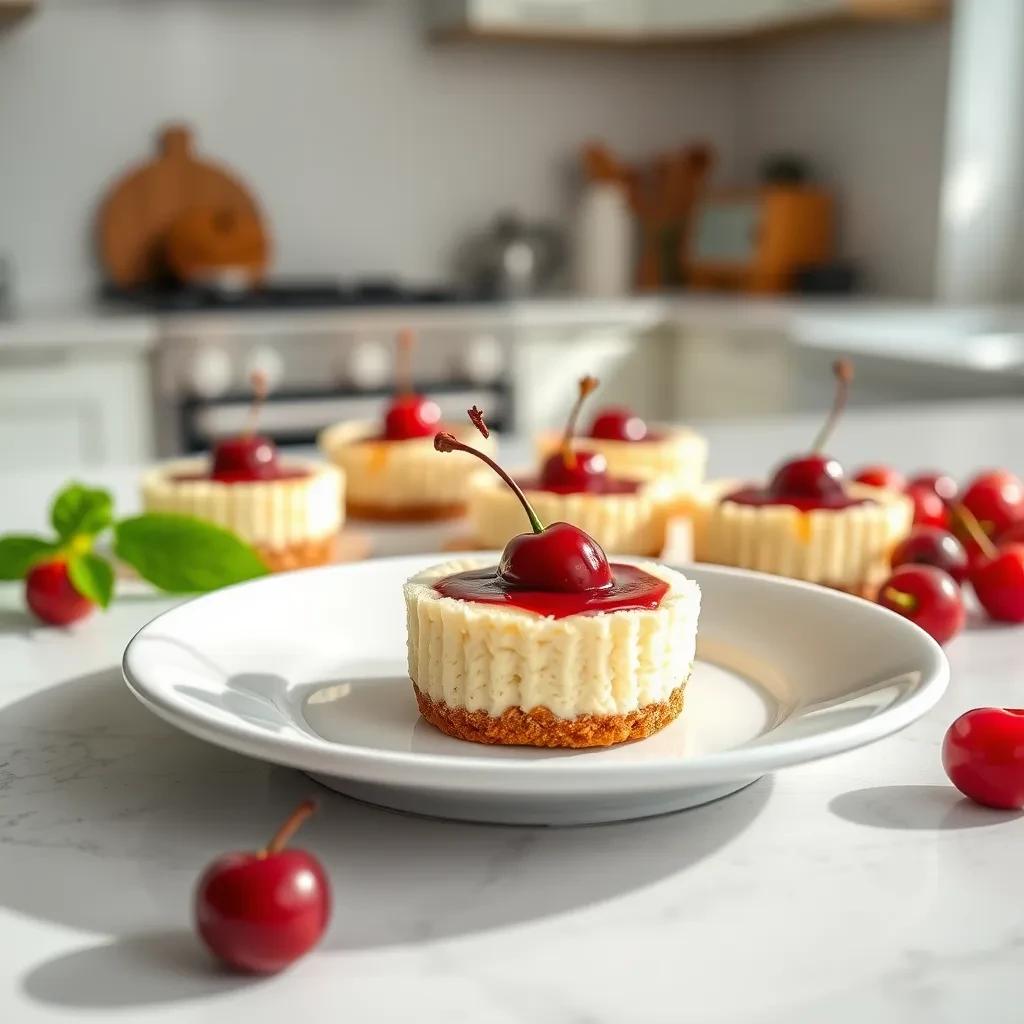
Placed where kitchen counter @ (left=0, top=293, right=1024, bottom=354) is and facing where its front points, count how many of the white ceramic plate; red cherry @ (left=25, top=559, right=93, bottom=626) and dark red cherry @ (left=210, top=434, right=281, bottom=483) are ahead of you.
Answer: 3

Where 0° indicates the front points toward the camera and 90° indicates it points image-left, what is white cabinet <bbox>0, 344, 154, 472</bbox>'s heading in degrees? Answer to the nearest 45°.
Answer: approximately 0°

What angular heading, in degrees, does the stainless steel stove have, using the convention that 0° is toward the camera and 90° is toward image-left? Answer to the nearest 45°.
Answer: approximately 0°

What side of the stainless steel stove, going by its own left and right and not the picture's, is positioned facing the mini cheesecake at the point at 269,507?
front

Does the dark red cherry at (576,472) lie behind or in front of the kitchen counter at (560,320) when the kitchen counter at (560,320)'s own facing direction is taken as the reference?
in front

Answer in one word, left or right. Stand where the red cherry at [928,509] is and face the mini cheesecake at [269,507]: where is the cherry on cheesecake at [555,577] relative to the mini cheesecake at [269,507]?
left

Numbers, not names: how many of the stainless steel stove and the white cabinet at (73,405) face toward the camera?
2

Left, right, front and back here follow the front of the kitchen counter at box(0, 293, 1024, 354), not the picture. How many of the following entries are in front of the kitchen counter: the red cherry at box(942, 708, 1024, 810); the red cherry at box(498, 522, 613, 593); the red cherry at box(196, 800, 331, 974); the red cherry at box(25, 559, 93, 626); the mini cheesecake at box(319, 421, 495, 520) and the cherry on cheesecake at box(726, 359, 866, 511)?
6

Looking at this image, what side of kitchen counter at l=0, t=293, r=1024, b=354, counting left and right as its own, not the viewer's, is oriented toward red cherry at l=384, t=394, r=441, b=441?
front

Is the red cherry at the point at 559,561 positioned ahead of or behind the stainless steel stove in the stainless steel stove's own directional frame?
ahead
